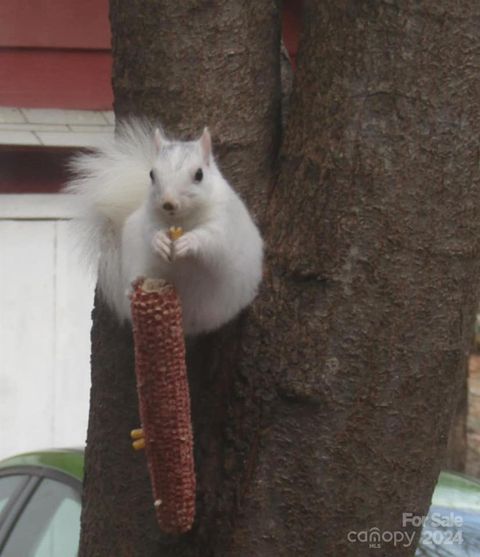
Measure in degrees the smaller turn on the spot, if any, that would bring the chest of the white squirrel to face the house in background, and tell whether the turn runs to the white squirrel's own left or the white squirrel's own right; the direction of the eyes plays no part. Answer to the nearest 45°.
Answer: approximately 180°

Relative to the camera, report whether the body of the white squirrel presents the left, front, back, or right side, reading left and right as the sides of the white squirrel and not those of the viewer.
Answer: front

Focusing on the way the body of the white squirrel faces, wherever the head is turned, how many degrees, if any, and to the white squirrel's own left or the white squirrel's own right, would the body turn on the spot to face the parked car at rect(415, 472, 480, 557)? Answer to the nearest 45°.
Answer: approximately 135° to the white squirrel's own left
